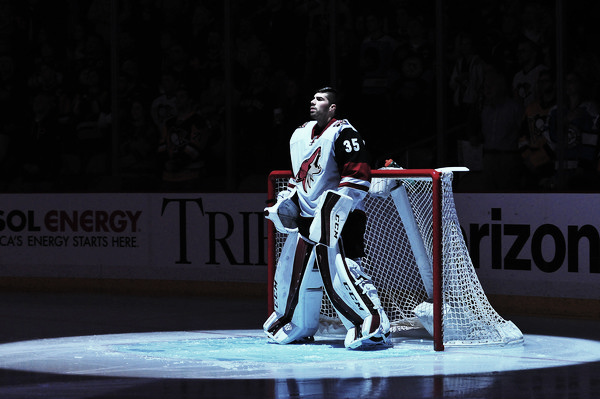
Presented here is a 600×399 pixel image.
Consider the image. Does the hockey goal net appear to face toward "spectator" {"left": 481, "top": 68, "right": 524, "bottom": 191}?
no

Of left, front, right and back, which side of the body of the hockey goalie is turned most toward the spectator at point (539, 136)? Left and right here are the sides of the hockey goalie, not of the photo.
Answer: back

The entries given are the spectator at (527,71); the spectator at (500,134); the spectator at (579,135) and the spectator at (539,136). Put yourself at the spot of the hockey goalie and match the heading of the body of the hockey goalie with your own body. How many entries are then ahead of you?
0

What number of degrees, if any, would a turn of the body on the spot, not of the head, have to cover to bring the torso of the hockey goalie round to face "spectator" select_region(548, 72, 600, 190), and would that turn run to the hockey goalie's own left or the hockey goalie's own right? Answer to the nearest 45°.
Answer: approximately 180°

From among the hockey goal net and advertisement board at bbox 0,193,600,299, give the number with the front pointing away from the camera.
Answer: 0

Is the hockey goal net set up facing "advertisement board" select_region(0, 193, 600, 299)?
no

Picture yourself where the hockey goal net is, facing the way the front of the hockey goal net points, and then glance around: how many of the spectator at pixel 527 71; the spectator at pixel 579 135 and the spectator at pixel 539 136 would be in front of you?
0

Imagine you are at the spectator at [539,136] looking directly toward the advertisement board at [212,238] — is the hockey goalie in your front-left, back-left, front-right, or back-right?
front-left

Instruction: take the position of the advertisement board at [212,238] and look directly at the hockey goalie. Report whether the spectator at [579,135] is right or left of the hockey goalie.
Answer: left

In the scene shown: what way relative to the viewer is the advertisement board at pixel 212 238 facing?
toward the camera

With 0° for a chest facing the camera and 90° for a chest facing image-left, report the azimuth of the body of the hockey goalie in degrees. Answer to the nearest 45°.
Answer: approximately 45°

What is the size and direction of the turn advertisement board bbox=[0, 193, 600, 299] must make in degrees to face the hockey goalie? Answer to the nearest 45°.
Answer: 0° — it already faces them

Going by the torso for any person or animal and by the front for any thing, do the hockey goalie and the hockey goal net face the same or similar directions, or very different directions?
same or similar directions
